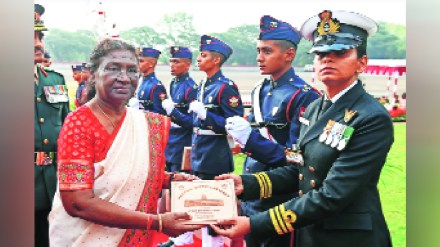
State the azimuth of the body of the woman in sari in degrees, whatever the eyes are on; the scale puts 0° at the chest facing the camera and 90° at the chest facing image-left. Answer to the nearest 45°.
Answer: approximately 315°

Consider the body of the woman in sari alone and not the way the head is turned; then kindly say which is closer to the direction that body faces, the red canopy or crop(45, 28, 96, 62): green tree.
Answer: the red canopy

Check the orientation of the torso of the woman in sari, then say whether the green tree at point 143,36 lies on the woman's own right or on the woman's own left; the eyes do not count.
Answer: on the woman's own left

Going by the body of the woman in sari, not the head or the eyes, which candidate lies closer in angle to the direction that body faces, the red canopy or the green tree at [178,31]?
the red canopy

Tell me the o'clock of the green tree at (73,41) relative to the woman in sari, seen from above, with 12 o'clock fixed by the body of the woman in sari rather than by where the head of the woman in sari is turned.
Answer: The green tree is roughly at 7 o'clock from the woman in sari.

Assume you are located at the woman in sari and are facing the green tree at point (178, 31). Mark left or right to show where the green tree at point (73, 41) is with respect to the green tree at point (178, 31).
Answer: left

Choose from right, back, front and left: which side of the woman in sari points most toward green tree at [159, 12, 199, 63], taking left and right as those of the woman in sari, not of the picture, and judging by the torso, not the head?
left
